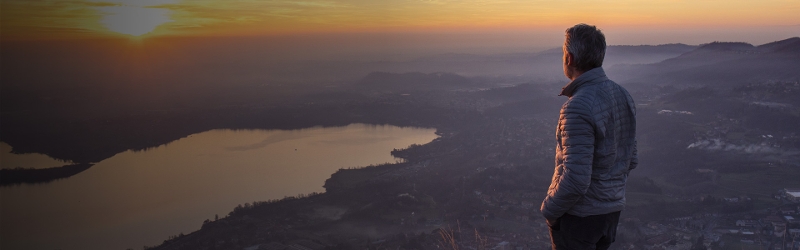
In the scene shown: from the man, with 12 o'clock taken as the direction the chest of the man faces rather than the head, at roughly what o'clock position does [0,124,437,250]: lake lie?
The lake is roughly at 12 o'clock from the man.

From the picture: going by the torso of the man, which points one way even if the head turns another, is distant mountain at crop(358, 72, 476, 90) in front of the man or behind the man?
in front

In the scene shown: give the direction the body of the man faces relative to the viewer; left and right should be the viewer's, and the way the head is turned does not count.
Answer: facing away from the viewer and to the left of the viewer

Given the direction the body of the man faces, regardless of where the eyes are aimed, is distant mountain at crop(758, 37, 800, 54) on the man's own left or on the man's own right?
on the man's own right

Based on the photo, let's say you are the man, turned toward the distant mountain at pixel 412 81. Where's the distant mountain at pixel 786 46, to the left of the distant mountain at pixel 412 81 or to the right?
right

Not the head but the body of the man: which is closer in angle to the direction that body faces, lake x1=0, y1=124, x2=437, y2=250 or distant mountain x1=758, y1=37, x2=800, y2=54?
the lake

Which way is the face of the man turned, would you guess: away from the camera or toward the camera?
away from the camera
